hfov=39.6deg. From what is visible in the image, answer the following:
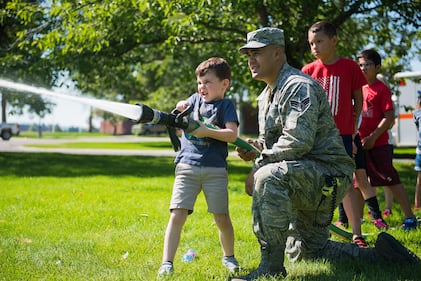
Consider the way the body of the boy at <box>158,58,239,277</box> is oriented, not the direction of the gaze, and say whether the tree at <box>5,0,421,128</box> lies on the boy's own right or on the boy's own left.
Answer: on the boy's own right

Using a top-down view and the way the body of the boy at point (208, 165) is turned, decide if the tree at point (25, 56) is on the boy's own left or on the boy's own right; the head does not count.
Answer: on the boy's own right

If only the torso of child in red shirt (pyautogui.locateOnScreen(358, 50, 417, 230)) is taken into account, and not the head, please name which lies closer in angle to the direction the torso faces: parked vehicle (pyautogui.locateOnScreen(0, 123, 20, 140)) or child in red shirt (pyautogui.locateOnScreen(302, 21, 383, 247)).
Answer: the child in red shirt

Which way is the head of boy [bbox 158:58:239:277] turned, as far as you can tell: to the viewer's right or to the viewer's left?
to the viewer's left

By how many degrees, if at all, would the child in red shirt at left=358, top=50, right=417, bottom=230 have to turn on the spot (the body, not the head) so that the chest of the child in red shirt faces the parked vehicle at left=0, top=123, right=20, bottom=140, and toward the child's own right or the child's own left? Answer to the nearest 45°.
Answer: approximately 90° to the child's own right

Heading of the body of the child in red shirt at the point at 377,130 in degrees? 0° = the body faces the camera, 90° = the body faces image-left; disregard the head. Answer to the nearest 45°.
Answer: approximately 45°

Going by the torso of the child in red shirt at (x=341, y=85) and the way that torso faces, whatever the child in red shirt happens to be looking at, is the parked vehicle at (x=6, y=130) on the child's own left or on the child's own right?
on the child's own right

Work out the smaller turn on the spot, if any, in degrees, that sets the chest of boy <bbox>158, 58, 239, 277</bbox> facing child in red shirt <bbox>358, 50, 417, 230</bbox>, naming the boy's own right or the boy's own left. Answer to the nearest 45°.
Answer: approximately 180°

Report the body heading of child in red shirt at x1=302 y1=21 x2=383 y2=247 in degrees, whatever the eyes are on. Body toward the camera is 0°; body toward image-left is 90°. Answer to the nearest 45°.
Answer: approximately 45°
